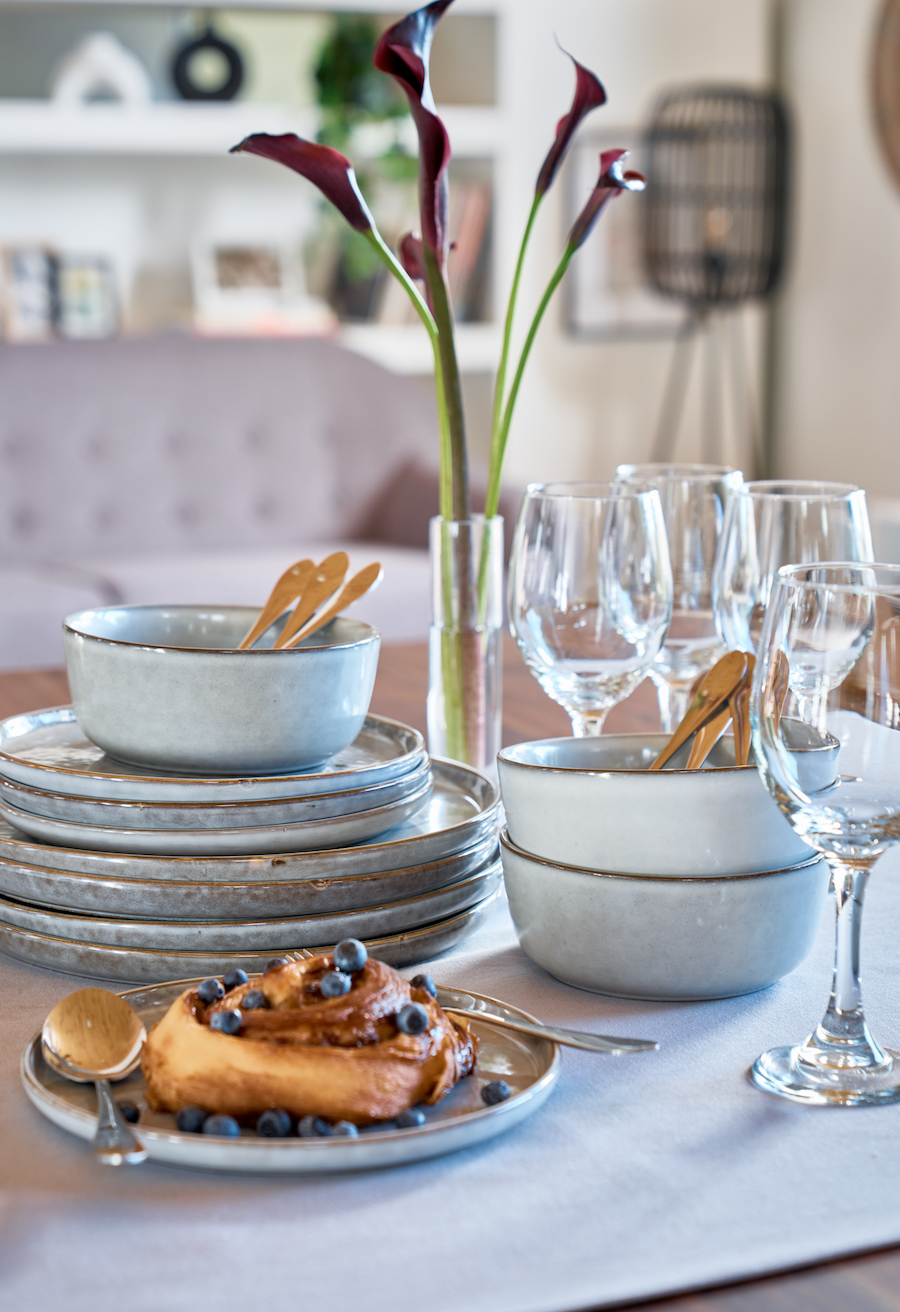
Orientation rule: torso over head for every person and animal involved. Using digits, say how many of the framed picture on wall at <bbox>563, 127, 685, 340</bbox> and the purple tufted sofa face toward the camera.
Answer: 2

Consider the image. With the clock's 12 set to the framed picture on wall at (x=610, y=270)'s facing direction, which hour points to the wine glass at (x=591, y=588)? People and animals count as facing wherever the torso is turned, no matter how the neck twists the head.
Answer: The wine glass is roughly at 12 o'clock from the framed picture on wall.

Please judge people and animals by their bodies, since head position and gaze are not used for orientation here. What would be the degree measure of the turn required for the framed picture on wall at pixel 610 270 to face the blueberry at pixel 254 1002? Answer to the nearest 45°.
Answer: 0° — it already faces it

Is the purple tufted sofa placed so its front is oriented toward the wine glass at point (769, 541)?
yes

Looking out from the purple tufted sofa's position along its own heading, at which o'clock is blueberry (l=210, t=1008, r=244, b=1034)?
The blueberry is roughly at 12 o'clock from the purple tufted sofa.

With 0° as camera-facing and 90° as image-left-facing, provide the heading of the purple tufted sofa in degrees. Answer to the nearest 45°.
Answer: approximately 0°

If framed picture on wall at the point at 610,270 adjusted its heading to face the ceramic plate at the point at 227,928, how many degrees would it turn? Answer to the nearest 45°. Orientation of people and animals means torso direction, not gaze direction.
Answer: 0° — it already faces it

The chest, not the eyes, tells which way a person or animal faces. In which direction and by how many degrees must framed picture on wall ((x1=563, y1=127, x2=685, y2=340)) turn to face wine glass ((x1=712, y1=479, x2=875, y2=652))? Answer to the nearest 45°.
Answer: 0° — it already faces it
